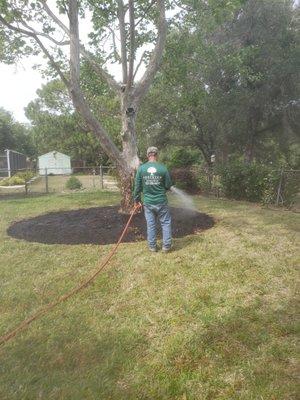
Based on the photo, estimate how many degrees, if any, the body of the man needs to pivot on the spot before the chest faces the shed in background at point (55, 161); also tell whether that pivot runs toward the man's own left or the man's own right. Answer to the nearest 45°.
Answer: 0° — they already face it

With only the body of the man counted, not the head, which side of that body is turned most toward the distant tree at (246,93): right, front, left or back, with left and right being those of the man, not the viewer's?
front

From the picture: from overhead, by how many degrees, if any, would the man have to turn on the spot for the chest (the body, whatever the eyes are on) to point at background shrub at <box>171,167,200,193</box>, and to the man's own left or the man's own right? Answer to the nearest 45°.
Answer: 0° — they already face it

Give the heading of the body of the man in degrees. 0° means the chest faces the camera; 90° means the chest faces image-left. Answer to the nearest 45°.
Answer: approximately 180°

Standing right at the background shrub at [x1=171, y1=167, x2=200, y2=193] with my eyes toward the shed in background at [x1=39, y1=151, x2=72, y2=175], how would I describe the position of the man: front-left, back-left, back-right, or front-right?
back-left

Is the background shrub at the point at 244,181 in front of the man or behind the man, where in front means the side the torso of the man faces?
in front
